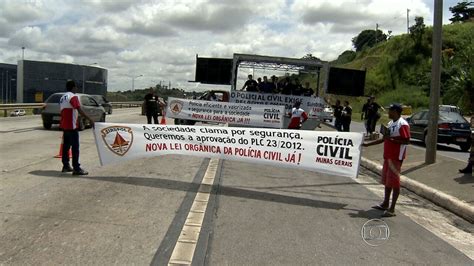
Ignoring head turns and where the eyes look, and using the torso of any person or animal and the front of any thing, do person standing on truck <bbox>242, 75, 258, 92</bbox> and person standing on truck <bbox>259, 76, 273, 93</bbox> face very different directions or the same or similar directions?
same or similar directions

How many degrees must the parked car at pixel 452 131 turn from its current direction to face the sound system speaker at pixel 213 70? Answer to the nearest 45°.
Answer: approximately 90° to its left

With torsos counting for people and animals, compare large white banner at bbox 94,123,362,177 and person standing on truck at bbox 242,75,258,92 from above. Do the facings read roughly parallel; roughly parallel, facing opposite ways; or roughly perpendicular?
roughly parallel

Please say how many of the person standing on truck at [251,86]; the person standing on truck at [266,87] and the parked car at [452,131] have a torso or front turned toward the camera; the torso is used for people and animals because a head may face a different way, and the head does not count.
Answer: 2

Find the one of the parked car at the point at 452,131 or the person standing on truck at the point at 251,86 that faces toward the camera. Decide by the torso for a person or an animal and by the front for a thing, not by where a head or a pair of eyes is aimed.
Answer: the person standing on truck

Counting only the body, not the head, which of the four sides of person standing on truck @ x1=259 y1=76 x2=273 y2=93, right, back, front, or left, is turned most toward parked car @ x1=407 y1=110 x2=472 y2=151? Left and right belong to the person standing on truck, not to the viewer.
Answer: left

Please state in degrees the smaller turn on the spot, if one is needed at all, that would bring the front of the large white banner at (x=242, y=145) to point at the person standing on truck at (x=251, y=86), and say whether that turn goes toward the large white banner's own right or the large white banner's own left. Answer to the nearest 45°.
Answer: approximately 180°

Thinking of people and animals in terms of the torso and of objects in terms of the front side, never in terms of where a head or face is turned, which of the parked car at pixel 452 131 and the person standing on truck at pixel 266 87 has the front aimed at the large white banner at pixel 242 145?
the person standing on truck

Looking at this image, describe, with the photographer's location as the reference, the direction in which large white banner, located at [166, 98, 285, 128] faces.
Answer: facing the viewer

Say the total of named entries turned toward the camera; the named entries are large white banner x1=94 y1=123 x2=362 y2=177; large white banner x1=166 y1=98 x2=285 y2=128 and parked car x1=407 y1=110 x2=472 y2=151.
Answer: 2

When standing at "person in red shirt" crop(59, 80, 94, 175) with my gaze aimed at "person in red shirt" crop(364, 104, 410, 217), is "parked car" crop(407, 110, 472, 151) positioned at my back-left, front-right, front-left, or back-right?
front-left

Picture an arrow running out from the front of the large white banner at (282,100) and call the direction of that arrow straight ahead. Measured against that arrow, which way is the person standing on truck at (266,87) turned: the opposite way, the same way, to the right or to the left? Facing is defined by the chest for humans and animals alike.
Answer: the same way

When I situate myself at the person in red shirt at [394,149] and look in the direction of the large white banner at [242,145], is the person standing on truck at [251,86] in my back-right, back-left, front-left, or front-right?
front-right

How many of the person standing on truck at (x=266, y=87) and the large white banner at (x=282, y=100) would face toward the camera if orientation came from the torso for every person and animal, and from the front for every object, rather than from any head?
2

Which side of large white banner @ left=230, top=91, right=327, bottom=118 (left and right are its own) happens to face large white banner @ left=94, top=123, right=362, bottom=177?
front

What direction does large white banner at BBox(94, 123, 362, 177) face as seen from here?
toward the camera

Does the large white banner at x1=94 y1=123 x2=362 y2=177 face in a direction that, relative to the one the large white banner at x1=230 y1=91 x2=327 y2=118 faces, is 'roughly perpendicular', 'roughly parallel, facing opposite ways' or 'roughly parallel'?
roughly parallel

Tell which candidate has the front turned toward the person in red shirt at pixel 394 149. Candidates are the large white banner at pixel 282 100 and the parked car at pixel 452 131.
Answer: the large white banner

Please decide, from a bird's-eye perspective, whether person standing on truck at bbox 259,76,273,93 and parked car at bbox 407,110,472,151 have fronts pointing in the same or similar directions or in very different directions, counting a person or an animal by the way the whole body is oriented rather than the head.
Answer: very different directions

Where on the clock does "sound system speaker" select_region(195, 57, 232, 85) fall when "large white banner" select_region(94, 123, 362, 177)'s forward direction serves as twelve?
The sound system speaker is roughly at 6 o'clock from the large white banner.
